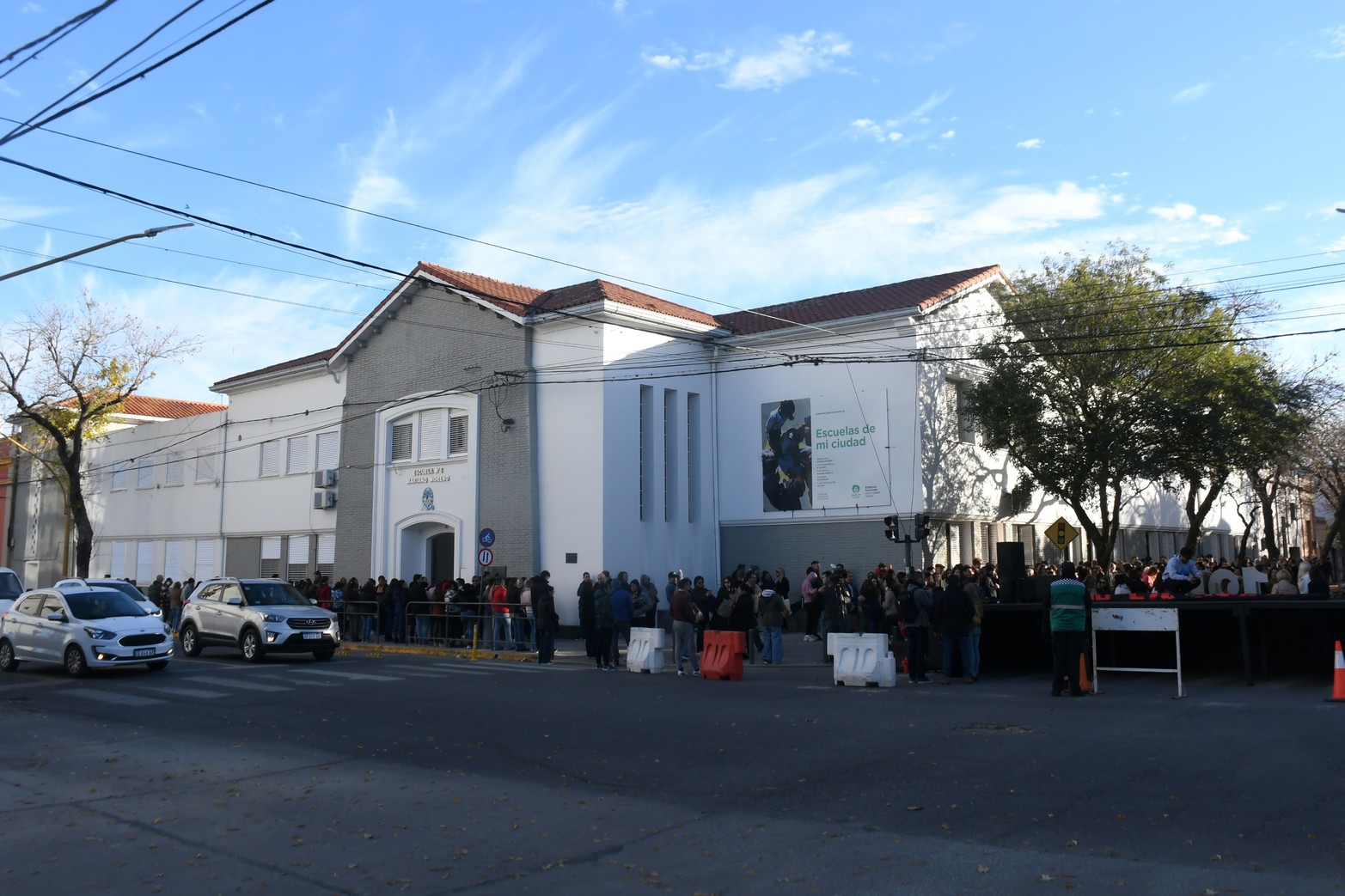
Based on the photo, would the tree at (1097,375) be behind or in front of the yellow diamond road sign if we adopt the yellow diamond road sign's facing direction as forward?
behind

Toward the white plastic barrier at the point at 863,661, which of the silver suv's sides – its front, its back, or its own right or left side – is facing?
front

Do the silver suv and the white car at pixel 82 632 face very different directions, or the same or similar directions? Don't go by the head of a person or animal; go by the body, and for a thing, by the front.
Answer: same or similar directions

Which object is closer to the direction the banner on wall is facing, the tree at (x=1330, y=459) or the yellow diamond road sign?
the yellow diamond road sign

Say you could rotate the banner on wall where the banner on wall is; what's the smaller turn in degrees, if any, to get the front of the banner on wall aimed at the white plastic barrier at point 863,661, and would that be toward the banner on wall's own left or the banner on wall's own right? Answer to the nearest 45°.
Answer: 0° — it already faces it

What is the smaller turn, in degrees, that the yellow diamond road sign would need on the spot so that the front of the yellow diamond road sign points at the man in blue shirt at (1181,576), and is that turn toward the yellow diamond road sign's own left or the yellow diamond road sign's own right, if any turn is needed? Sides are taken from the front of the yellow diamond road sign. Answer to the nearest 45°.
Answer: approximately 45° to the yellow diamond road sign's own left

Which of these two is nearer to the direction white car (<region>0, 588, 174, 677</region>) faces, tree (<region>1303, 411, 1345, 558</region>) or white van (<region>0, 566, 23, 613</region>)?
the tree

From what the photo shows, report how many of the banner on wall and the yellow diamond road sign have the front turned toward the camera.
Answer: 2

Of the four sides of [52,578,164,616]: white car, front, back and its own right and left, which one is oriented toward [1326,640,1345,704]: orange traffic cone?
front

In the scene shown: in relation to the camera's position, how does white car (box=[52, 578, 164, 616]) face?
facing the viewer and to the right of the viewer

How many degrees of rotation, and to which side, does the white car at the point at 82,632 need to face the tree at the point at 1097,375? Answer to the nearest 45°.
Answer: approximately 45° to its left

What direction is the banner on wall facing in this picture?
toward the camera

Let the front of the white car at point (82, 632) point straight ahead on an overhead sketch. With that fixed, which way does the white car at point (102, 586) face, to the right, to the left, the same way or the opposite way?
the same way

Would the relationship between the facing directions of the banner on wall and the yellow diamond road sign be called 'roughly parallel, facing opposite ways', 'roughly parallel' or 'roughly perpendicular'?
roughly parallel

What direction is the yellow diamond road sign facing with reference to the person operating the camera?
facing the viewer

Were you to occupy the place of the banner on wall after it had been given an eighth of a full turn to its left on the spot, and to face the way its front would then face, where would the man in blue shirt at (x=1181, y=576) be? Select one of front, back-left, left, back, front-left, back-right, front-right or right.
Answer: front
